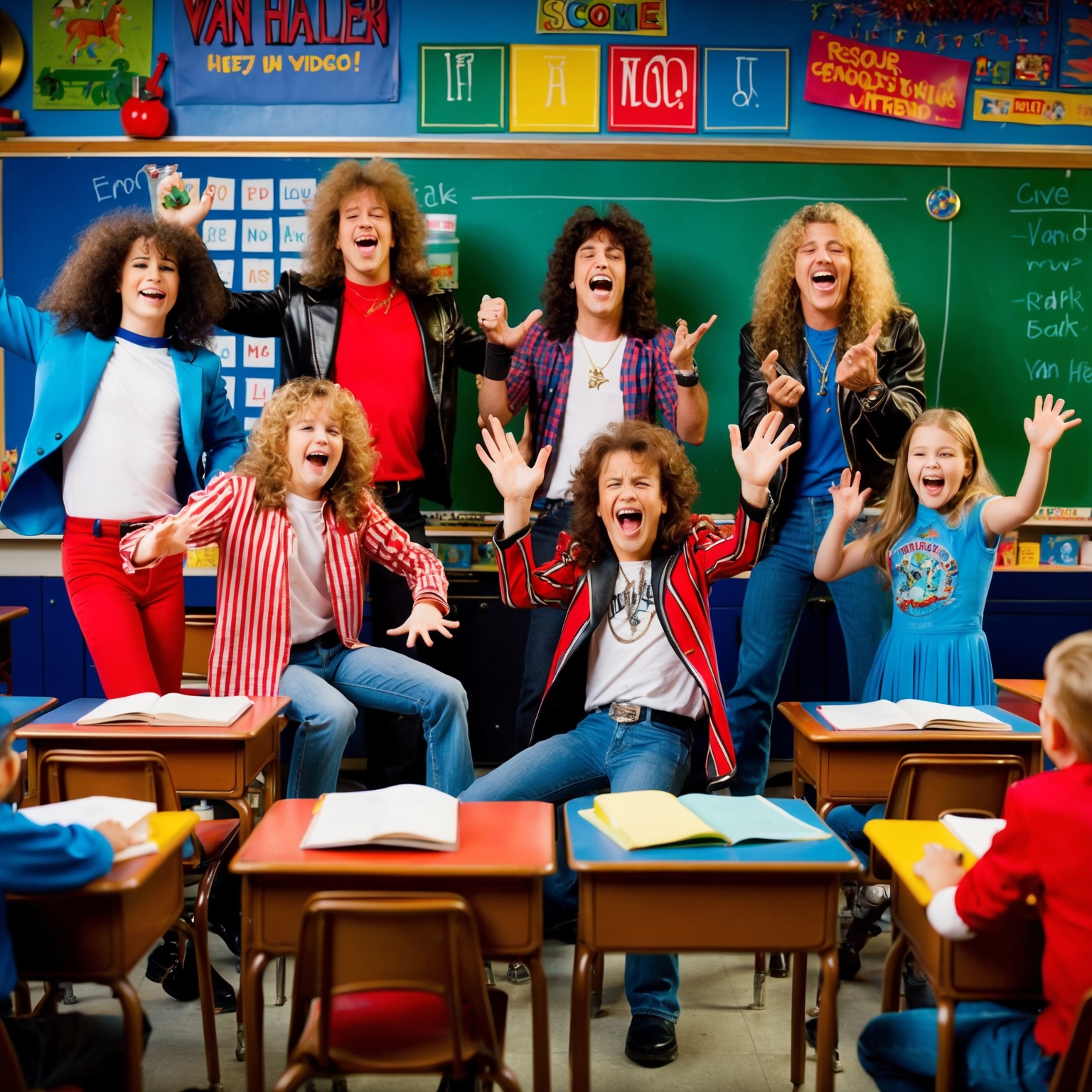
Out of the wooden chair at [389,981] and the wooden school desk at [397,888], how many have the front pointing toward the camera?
1

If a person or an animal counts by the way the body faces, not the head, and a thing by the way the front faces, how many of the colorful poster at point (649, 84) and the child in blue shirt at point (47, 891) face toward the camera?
1

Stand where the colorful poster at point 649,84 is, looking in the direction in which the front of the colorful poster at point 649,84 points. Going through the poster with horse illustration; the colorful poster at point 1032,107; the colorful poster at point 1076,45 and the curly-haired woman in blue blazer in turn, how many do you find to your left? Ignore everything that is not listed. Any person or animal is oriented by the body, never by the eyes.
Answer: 2

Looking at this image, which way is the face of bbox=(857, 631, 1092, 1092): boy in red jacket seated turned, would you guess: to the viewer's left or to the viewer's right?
to the viewer's left

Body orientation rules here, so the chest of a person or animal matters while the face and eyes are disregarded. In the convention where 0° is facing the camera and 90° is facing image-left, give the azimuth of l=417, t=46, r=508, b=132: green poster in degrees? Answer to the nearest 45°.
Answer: approximately 0°

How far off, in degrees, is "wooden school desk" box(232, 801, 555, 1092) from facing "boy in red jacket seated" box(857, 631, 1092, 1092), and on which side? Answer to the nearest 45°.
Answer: approximately 90° to its left
